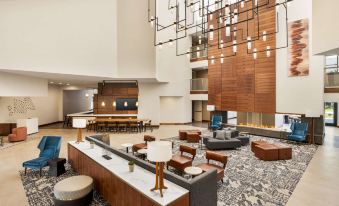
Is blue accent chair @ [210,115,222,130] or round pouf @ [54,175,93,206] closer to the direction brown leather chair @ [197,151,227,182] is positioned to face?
the round pouf

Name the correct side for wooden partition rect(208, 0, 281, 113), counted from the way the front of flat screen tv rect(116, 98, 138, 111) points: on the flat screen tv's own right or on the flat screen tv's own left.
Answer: on the flat screen tv's own left

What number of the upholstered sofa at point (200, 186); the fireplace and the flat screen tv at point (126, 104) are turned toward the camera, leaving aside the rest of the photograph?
2

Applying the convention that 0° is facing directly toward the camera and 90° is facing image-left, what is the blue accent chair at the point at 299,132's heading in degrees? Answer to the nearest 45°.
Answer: approximately 45°

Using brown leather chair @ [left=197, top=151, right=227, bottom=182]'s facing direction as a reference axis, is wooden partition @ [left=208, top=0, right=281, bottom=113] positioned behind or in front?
behind

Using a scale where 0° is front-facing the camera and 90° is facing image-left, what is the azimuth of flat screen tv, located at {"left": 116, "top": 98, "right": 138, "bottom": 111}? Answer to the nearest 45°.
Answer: approximately 0°

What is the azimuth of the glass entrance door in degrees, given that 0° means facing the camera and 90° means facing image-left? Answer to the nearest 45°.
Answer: approximately 45°

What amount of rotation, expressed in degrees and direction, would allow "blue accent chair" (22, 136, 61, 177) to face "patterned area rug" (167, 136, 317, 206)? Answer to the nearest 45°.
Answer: approximately 90° to its left

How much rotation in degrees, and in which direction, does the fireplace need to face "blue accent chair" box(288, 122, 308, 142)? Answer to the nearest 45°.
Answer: approximately 45° to its left

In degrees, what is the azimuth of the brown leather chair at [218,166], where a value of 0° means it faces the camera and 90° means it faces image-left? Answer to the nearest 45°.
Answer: approximately 45°
